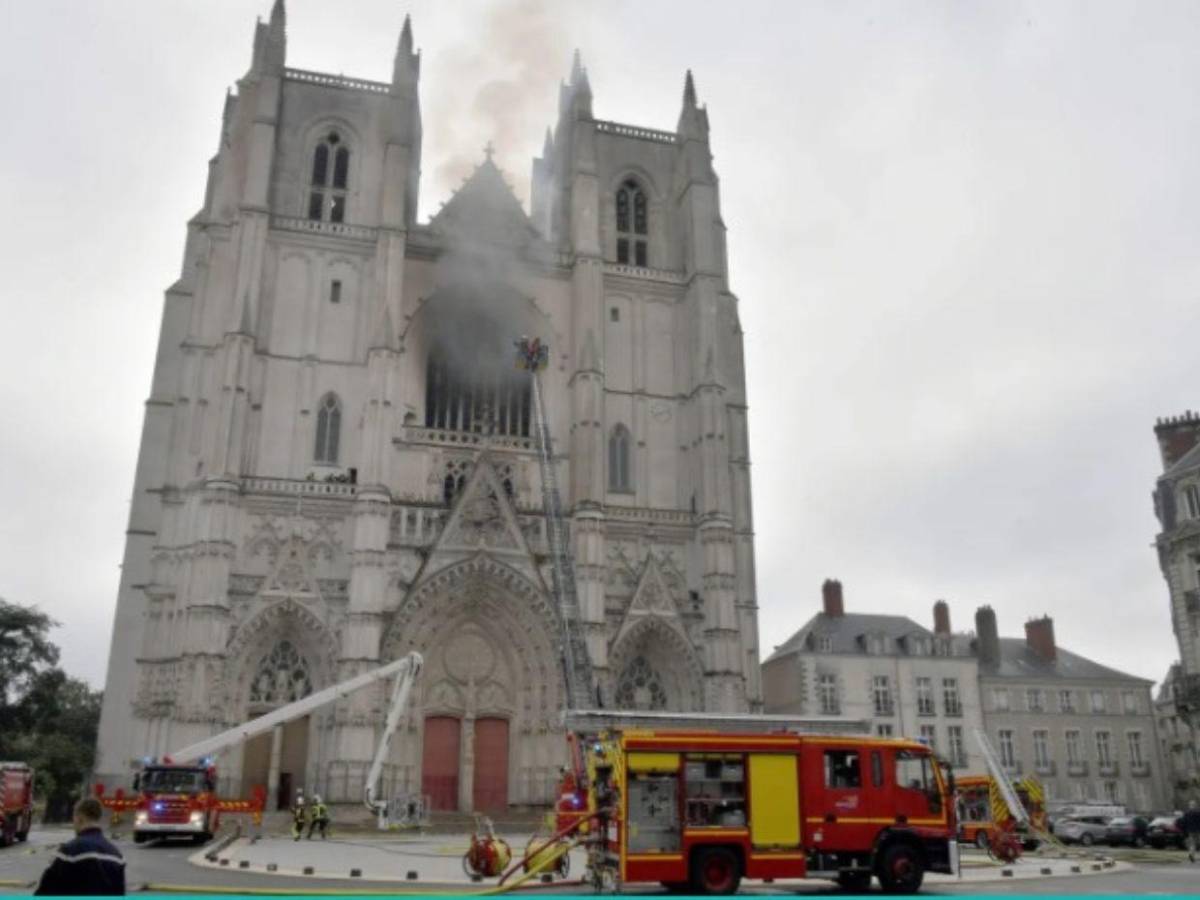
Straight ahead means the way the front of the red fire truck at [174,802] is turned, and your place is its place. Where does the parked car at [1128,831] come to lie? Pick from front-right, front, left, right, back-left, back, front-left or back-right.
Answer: left

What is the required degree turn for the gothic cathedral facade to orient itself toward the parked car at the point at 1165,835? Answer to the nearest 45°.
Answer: approximately 90° to its left

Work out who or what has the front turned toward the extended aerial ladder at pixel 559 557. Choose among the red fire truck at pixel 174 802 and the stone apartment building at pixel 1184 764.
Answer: the stone apartment building

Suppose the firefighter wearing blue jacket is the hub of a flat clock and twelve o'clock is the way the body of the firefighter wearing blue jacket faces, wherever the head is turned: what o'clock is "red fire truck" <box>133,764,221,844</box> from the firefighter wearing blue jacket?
The red fire truck is roughly at 12 o'clock from the firefighter wearing blue jacket.

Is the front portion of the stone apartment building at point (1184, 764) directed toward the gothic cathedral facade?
yes

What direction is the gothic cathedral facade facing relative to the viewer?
toward the camera

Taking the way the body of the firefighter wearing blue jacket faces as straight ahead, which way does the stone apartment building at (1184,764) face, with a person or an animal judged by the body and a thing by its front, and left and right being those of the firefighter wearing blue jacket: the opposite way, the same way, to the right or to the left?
to the left

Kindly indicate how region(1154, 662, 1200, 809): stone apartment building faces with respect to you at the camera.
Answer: facing the viewer and to the left of the viewer

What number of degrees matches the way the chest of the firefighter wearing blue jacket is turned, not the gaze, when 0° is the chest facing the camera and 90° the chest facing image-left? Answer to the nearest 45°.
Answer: approximately 180°

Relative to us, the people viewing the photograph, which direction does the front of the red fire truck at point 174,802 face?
facing the viewer

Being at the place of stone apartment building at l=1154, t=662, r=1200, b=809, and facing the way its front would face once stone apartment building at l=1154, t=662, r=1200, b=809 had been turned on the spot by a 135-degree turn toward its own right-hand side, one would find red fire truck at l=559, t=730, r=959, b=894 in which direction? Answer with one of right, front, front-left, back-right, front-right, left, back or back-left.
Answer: back

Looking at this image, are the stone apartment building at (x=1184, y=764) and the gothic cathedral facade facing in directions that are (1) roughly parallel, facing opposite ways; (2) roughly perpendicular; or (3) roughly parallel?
roughly perpendicular

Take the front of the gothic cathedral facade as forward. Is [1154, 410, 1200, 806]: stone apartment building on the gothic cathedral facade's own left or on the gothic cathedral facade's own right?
on the gothic cathedral facade's own left

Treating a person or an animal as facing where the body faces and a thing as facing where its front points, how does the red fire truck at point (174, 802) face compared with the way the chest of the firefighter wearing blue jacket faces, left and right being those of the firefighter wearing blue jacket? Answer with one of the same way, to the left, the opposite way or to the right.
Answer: the opposite way

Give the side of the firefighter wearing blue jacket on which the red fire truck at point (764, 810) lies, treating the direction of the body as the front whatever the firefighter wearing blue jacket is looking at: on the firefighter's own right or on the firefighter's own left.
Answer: on the firefighter's own right
